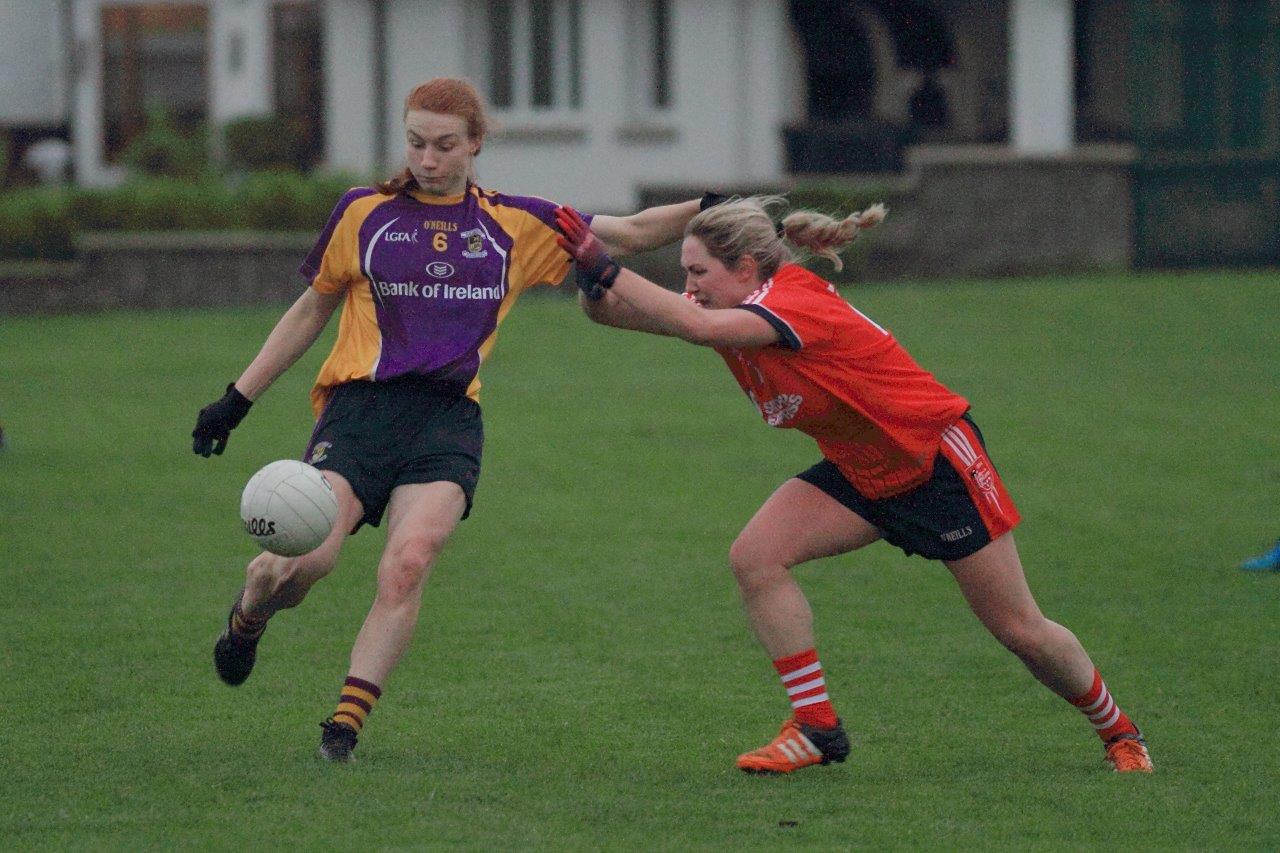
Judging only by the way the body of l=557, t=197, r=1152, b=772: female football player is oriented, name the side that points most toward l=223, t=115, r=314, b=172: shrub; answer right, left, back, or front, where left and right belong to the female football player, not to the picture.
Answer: right

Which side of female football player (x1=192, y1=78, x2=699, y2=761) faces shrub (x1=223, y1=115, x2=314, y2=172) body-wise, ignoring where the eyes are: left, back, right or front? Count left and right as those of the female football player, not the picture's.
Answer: back

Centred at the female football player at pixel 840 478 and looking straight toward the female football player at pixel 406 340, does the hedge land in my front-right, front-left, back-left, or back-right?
front-right

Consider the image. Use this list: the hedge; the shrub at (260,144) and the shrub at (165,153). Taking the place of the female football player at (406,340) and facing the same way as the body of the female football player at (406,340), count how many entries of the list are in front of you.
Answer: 0

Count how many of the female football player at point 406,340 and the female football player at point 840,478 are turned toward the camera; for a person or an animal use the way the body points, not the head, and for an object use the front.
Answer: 1

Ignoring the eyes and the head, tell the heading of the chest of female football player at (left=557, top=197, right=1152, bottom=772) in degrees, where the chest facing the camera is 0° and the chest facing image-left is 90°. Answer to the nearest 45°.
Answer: approximately 90°

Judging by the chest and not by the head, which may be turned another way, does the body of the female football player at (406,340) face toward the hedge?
no

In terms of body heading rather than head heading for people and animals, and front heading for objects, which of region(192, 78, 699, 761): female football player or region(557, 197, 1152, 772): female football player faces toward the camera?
region(192, 78, 699, 761): female football player

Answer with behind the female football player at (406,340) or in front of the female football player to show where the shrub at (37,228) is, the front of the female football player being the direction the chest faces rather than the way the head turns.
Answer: behind

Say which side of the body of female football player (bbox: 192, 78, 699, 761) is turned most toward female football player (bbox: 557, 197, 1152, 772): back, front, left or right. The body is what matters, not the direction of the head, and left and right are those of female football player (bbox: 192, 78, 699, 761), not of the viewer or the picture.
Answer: left

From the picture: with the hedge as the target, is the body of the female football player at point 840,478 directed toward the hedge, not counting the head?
no

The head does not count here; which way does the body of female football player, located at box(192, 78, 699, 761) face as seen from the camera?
toward the camera

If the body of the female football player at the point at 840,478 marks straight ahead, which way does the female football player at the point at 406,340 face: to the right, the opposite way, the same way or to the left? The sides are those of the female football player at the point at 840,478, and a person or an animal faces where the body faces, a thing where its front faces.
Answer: to the left

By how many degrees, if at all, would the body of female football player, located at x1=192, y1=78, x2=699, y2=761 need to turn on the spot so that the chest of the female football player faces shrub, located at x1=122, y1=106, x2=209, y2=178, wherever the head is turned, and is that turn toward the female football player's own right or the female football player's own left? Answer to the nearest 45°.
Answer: approximately 180°
